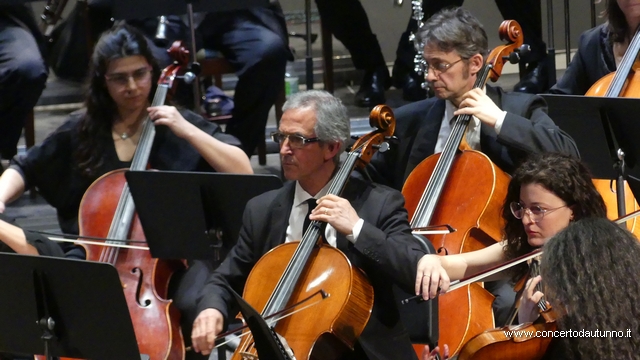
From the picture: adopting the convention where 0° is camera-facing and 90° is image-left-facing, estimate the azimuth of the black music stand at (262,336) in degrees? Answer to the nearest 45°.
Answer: approximately 225°

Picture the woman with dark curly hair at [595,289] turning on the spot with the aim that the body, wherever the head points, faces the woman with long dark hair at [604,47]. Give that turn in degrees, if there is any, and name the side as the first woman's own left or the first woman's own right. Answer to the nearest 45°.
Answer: approximately 45° to the first woman's own right

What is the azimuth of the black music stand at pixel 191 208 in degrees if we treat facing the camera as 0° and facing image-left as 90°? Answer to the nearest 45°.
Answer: approximately 180°

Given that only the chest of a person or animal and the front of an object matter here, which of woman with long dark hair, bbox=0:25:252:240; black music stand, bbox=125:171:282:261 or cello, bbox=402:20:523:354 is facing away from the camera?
the black music stand

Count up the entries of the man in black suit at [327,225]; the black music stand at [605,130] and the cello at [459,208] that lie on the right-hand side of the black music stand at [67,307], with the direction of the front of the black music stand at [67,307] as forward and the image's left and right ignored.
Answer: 3

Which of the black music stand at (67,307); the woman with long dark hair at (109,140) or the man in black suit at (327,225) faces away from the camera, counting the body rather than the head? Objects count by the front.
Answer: the black music stand

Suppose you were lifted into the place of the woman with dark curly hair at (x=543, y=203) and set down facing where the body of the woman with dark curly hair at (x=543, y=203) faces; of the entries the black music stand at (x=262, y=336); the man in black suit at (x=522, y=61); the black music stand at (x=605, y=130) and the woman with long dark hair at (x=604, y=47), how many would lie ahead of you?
1

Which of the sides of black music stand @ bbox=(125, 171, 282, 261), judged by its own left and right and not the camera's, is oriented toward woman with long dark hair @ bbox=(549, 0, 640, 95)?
right

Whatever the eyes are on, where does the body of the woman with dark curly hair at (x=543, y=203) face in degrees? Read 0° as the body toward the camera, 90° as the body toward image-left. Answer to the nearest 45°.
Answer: approximately 45°

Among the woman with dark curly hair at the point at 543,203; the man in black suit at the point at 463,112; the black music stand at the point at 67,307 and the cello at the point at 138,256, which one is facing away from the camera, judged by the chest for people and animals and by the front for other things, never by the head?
the black music stand

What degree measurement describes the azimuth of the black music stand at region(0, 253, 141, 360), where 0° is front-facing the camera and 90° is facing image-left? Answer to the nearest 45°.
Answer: approximately 180°

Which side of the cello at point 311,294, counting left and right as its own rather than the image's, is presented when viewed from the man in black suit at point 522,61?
back
